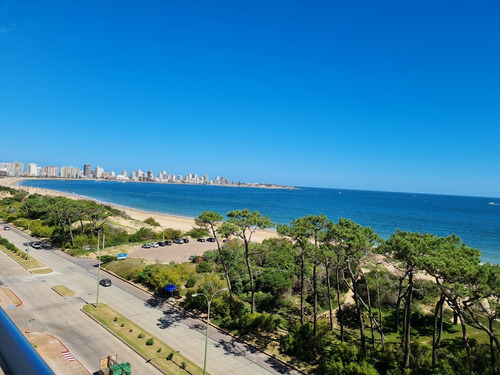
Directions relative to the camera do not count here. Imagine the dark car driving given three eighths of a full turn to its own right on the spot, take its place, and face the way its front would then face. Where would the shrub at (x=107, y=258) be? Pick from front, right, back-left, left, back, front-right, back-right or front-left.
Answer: left

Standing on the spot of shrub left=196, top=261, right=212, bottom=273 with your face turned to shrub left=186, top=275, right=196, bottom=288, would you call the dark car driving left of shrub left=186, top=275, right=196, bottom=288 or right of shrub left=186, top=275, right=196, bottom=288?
right

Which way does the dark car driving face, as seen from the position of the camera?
facing away from the viewer and to the left of the viewer

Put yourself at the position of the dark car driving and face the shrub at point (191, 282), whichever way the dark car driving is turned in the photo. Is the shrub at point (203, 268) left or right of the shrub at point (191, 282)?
left

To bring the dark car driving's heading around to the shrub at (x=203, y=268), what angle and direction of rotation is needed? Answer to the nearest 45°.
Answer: approximately 135° to its right
